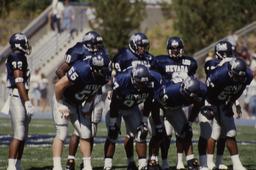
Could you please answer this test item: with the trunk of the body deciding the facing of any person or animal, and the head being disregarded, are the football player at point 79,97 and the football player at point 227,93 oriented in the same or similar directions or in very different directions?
same or similar directions

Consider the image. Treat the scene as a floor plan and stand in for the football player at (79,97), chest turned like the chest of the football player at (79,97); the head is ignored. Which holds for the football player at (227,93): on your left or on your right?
on your left

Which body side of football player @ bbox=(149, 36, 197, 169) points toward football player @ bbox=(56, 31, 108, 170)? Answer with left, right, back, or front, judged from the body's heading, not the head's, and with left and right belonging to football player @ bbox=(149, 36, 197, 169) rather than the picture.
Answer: right

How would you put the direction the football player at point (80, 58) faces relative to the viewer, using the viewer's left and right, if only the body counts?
facing the viewer and to the right of the viewer

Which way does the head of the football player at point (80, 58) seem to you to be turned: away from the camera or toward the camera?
toward the camera

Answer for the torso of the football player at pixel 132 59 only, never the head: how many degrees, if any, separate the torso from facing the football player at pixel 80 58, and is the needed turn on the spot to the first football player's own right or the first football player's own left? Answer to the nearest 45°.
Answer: approximately 135° to the first football player's own right

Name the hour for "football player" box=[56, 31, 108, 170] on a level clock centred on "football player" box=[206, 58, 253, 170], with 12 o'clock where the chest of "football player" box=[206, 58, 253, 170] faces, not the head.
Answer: "football player" box=[56, 31, 108, 170] is roughly at 4 o'clock from "football player" box=[206, 58, 253, 170].

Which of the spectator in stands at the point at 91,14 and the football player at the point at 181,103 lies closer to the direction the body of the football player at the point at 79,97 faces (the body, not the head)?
the football player
